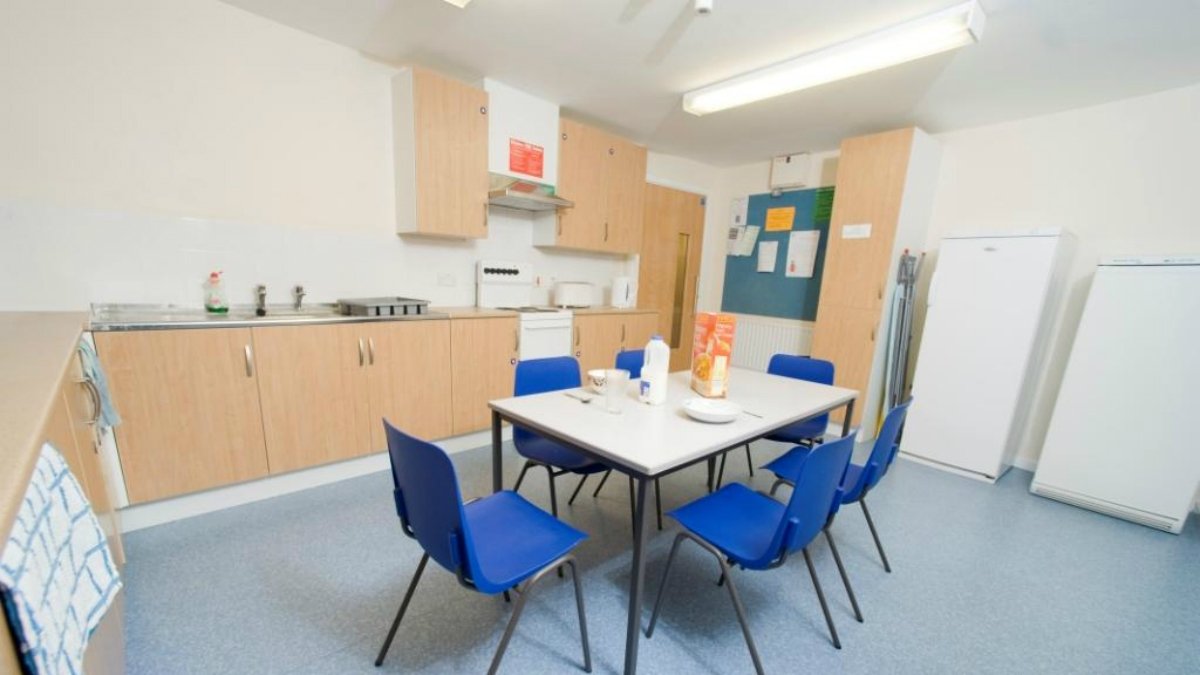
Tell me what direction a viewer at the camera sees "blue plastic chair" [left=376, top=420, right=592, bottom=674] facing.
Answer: facing away from the viewer and to the right of the viewer

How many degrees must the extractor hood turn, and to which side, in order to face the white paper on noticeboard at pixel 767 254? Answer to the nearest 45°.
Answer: approximately 45° to its left

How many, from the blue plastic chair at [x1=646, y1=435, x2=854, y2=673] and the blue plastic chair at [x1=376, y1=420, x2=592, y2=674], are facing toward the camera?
0

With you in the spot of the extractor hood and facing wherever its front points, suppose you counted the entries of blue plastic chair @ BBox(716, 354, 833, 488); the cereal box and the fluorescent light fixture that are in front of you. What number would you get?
3

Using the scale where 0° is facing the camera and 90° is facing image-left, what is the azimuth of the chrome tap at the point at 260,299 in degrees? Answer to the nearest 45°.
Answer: approximately 315°

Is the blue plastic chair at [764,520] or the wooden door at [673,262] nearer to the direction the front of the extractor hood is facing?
the blue plastic chair

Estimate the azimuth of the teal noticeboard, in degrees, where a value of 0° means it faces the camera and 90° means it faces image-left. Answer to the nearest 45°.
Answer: approximately 45°

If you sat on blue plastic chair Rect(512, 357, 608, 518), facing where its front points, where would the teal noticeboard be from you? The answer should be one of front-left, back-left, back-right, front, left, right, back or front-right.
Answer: left

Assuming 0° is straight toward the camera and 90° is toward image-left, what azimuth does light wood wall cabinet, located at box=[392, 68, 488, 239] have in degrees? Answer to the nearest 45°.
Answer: approximately 315°
